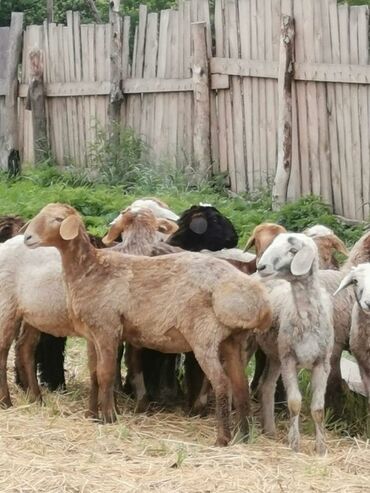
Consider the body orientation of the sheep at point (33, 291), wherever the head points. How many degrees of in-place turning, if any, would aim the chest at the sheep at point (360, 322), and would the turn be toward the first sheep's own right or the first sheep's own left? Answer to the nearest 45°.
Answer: approximately 45° to the first sheep's own right

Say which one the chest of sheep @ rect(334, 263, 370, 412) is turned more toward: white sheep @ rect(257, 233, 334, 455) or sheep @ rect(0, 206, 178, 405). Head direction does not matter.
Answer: the white sheep

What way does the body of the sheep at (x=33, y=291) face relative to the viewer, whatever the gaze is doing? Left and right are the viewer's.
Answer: facing to the right of the viewer

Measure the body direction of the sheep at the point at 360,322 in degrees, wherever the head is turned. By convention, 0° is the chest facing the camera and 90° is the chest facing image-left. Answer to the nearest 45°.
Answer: approximately 0°

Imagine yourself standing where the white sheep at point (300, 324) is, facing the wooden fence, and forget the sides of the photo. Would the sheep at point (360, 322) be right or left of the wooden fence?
right

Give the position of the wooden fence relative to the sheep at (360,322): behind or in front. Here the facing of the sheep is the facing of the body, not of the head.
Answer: behind

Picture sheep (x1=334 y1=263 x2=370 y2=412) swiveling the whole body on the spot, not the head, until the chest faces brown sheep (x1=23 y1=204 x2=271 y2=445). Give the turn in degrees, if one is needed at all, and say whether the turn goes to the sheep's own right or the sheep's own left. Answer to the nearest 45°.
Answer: approximately 90° to the sheep's own right
